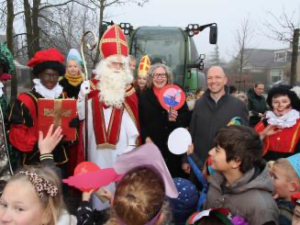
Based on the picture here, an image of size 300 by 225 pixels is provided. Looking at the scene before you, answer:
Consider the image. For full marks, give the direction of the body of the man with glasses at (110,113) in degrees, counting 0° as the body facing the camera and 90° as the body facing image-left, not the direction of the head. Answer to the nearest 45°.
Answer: approximately 0°

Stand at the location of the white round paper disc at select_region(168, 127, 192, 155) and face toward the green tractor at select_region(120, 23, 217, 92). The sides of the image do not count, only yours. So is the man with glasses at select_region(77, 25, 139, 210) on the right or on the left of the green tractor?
left

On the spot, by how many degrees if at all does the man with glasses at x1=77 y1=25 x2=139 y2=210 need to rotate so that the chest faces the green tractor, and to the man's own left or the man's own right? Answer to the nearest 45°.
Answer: approximately 180°

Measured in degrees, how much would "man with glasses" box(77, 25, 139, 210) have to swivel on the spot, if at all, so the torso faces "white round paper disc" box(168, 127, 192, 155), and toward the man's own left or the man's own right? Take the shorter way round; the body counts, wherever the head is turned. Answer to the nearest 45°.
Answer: approximately 45° to the man's own left

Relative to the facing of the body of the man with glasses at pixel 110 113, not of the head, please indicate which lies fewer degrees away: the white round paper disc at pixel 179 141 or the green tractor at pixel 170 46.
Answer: the white round paper disc
